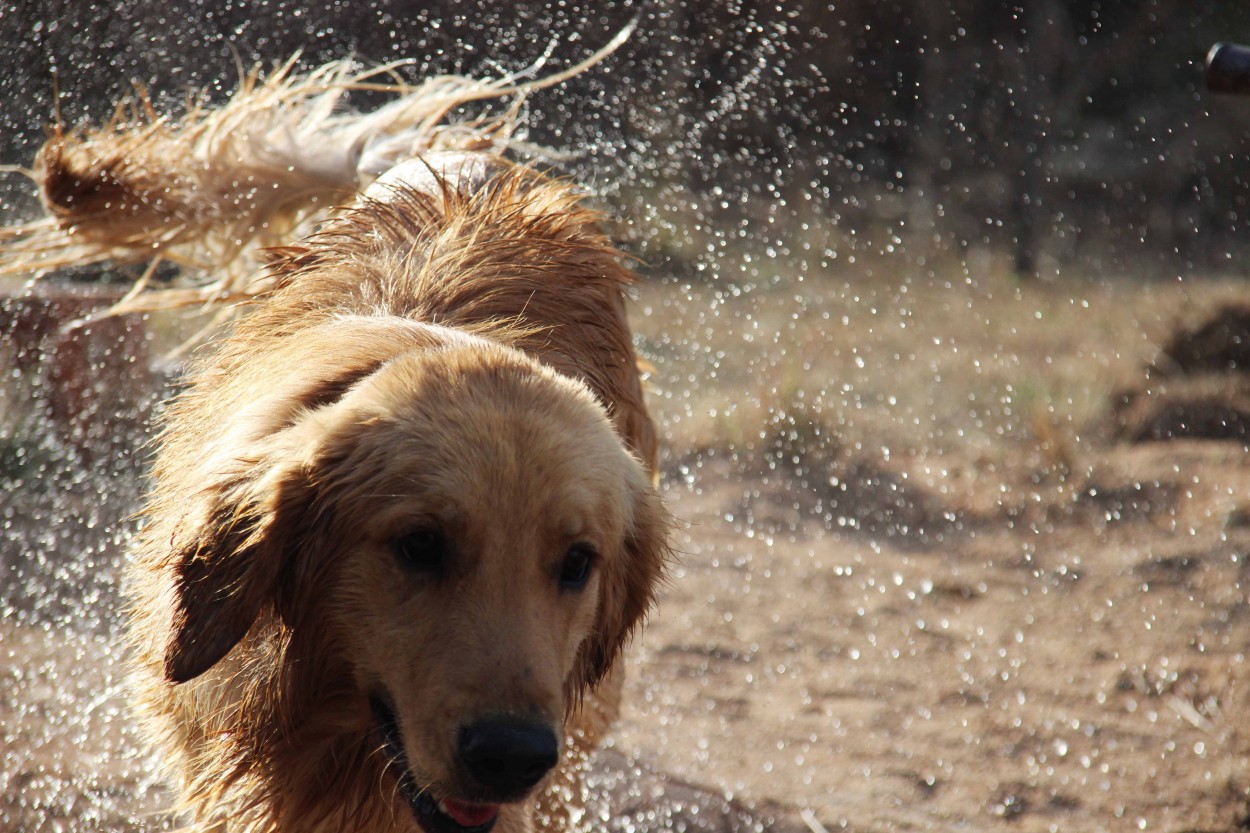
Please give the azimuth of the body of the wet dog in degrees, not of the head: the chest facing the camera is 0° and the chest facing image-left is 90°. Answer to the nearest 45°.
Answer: approximately 0°
